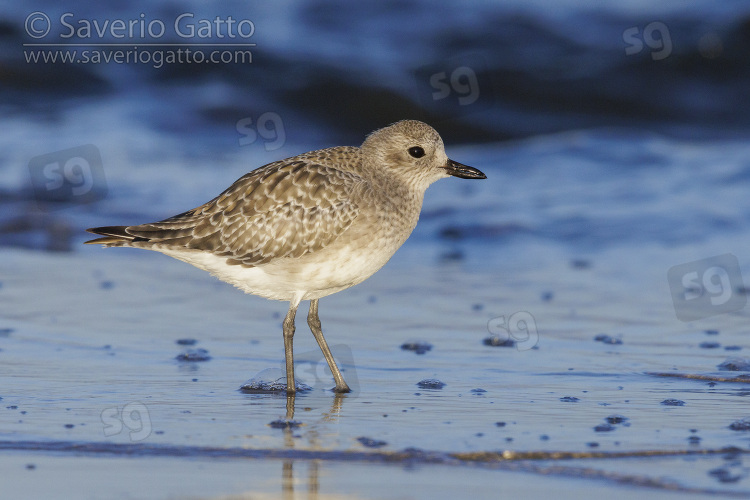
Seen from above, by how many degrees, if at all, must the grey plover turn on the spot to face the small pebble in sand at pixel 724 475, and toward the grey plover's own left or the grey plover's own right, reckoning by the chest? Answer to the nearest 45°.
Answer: approximately 45° to the grey plover's own right

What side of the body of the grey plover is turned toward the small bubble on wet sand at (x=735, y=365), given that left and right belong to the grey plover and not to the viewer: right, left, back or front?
front

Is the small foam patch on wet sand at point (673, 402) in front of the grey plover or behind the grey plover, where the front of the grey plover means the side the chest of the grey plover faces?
in front

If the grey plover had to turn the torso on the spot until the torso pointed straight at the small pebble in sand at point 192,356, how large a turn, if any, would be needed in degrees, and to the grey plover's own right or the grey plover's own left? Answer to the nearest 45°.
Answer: approximately 135° to the grey plover's own left

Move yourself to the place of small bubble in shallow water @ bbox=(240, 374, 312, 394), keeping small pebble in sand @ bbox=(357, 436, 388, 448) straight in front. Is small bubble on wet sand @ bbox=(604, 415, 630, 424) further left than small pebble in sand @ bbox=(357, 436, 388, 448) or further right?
left

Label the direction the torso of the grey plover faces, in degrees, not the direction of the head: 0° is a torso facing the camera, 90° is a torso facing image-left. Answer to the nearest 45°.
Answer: approximately 270°

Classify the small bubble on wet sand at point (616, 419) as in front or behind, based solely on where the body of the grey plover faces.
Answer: in front
